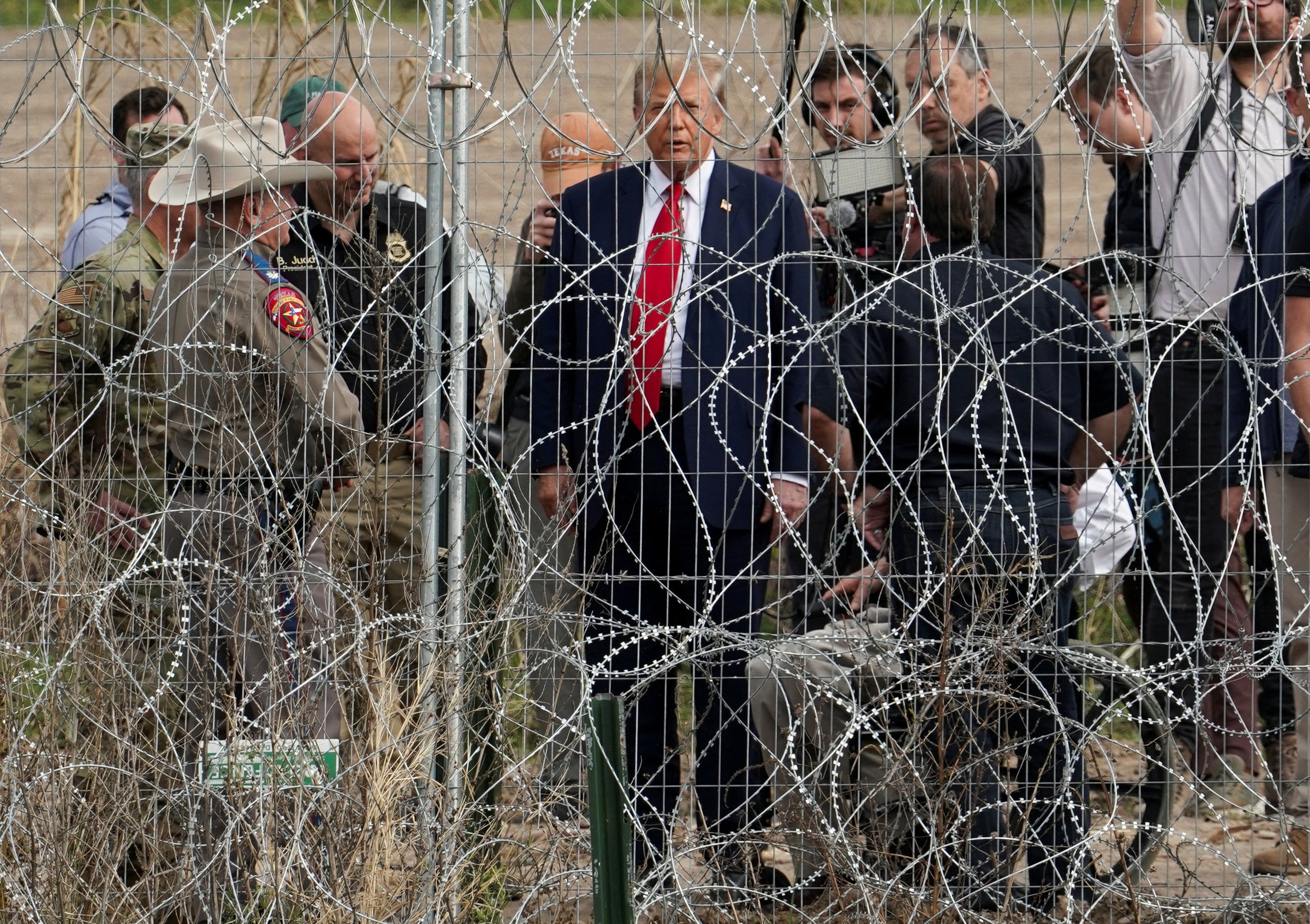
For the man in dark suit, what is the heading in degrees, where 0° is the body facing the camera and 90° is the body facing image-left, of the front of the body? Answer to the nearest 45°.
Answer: approximately 0°

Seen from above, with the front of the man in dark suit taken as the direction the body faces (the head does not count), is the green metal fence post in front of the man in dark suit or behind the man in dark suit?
in front

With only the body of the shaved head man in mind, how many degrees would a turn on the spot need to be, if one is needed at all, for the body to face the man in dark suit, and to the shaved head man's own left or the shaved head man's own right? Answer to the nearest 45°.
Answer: approximately 90° to the shaved head man's own left

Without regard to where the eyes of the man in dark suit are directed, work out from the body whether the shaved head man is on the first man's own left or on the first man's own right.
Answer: on the first man's own right

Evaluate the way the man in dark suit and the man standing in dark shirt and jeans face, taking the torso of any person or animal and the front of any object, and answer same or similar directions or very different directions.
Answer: very different directions

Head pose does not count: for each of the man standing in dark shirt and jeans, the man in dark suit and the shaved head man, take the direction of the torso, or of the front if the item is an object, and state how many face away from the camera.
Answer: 1

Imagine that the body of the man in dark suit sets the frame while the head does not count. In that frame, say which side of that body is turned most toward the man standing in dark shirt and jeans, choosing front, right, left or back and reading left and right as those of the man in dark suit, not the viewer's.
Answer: left

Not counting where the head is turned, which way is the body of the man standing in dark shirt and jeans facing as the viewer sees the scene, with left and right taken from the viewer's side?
facing away from the viewer

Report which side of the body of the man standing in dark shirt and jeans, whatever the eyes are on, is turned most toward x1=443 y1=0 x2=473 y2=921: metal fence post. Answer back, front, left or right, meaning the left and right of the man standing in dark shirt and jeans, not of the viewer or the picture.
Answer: left

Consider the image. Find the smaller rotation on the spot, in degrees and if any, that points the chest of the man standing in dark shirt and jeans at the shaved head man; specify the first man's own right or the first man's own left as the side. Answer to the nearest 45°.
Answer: approximately 90° to the first man's own left
